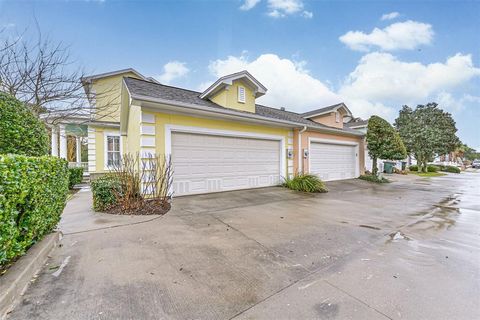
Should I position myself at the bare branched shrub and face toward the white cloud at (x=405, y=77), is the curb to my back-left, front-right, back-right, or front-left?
back-right

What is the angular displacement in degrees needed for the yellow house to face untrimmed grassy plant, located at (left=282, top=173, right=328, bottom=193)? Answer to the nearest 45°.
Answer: approximately 45° to its left

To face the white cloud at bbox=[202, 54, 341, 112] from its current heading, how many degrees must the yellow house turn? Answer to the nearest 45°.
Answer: approximately 90° to its left

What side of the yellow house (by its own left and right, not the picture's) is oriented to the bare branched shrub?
right

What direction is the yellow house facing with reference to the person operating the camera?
facing the viewer and to the right of the viewer
